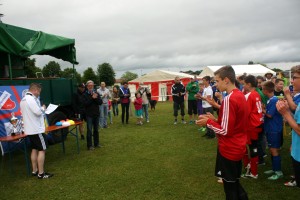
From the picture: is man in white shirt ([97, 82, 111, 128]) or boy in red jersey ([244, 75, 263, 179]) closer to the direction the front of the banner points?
the boy in red jersey

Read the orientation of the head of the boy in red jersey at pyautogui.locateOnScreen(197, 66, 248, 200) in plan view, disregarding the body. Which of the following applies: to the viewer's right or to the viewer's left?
to the viewer's left

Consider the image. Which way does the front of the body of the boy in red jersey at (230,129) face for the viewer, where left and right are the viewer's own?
facing to the left of the viewer

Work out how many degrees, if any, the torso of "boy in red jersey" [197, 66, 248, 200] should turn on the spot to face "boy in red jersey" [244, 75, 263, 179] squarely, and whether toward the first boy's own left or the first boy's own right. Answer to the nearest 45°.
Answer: approximately 90° to the first boy's own right

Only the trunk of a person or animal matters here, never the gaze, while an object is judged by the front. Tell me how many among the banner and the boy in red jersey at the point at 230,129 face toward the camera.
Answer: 1

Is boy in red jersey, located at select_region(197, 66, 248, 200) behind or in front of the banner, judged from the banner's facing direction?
in front

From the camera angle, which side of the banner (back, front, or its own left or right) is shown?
front

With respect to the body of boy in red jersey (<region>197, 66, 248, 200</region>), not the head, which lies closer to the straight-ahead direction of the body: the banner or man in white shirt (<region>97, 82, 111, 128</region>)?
the banner

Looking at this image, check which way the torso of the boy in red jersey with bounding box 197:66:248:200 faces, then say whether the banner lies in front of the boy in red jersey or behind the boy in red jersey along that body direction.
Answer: in front

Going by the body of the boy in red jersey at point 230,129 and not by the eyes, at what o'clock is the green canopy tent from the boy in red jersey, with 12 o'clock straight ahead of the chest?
The green canopy tent is roughly at 1 o'clock from the boy in red jersey.

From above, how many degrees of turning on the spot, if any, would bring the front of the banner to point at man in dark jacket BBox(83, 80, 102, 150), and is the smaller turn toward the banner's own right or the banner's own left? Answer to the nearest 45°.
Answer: approximately 90° to the banner's own left

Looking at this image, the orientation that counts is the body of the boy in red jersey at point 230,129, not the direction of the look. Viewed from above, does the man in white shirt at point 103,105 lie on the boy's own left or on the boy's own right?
on the boy's own right
